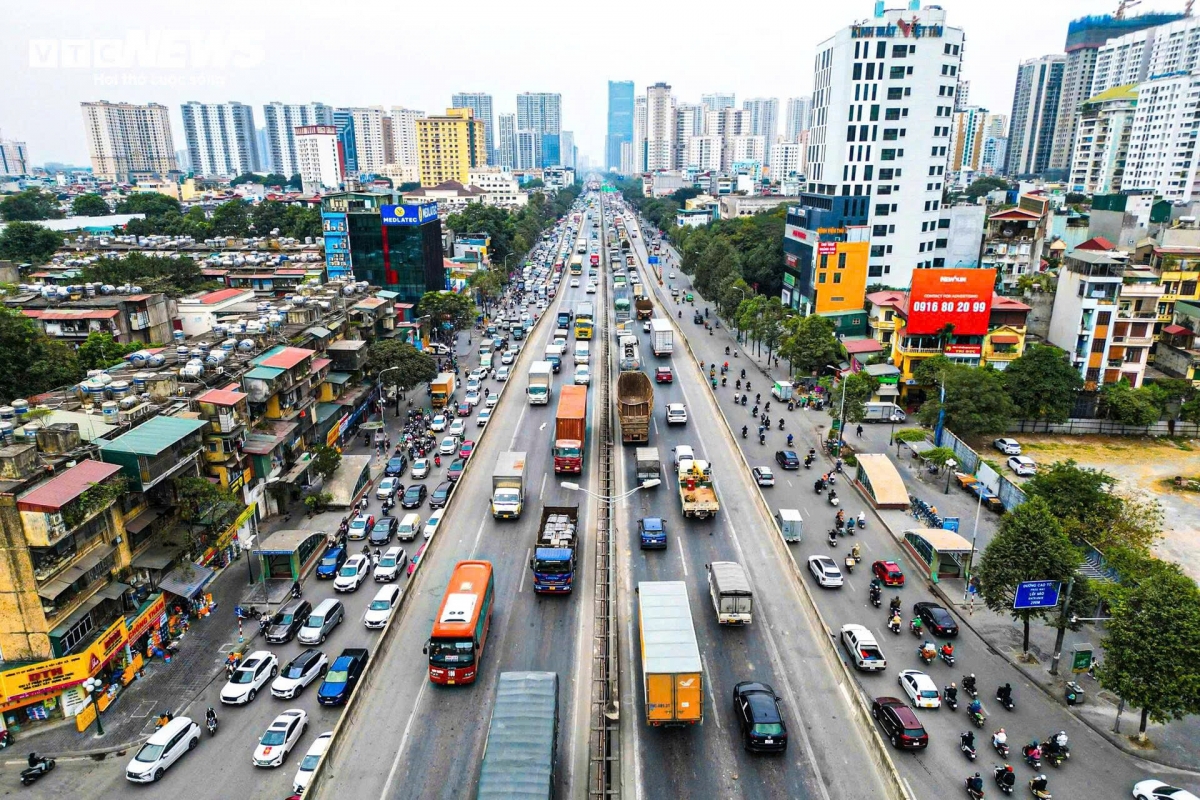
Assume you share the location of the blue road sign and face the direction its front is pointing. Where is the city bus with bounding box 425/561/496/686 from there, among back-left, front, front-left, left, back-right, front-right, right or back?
front-right

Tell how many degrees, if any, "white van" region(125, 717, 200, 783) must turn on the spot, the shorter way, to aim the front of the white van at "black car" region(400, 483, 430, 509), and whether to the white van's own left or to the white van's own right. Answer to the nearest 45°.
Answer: approximately 180°

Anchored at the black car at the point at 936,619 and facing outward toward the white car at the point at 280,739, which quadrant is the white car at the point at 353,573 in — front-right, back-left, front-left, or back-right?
front-right

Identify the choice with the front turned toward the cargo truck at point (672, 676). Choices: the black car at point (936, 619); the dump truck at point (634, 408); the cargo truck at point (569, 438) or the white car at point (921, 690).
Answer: the cargo truck at point (569, 438)

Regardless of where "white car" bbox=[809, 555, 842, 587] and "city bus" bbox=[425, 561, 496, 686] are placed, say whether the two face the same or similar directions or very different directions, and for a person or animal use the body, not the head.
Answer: very different directions

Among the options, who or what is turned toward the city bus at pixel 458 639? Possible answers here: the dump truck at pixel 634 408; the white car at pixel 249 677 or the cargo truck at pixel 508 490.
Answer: the cargo truck

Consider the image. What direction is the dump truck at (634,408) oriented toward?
away from the camera

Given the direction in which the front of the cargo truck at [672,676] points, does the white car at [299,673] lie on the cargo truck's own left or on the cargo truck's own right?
on the cargo truck's own left

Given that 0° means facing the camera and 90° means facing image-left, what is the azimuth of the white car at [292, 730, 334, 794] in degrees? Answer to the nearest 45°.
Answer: approximately 45°

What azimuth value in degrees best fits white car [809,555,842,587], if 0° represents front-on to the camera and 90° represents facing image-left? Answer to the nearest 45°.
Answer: approximately 135°

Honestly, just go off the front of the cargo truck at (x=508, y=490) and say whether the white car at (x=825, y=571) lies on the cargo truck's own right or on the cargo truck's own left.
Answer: on the cargo truck's own left

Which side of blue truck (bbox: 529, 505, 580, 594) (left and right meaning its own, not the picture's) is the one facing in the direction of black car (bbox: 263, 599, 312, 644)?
right

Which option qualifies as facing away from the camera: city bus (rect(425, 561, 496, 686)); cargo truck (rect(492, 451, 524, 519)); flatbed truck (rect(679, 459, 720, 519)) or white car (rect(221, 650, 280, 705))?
the flatbed truck

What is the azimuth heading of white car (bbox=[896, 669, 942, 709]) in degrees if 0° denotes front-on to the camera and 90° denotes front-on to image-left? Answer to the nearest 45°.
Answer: approximately 135°

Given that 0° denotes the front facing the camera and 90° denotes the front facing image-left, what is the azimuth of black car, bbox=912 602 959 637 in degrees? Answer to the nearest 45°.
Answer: approximately 135°

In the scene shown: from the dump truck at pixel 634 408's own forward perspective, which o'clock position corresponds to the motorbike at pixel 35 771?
The motorbike is roughly at 7 o'clock from the dump truck.

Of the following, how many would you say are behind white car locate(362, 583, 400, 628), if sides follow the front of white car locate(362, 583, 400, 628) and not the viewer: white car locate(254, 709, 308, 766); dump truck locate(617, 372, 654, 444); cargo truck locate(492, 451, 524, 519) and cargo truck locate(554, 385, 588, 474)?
3

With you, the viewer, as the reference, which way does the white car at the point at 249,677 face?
facing the viewer and to the left of the viewer

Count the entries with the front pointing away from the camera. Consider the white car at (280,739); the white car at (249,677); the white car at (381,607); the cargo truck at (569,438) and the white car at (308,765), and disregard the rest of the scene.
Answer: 0

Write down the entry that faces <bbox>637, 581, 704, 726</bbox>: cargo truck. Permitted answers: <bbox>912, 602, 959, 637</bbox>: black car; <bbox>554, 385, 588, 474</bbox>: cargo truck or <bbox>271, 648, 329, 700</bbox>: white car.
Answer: <bbox>554, 385, 588, 474</bbox>: cargo truck
